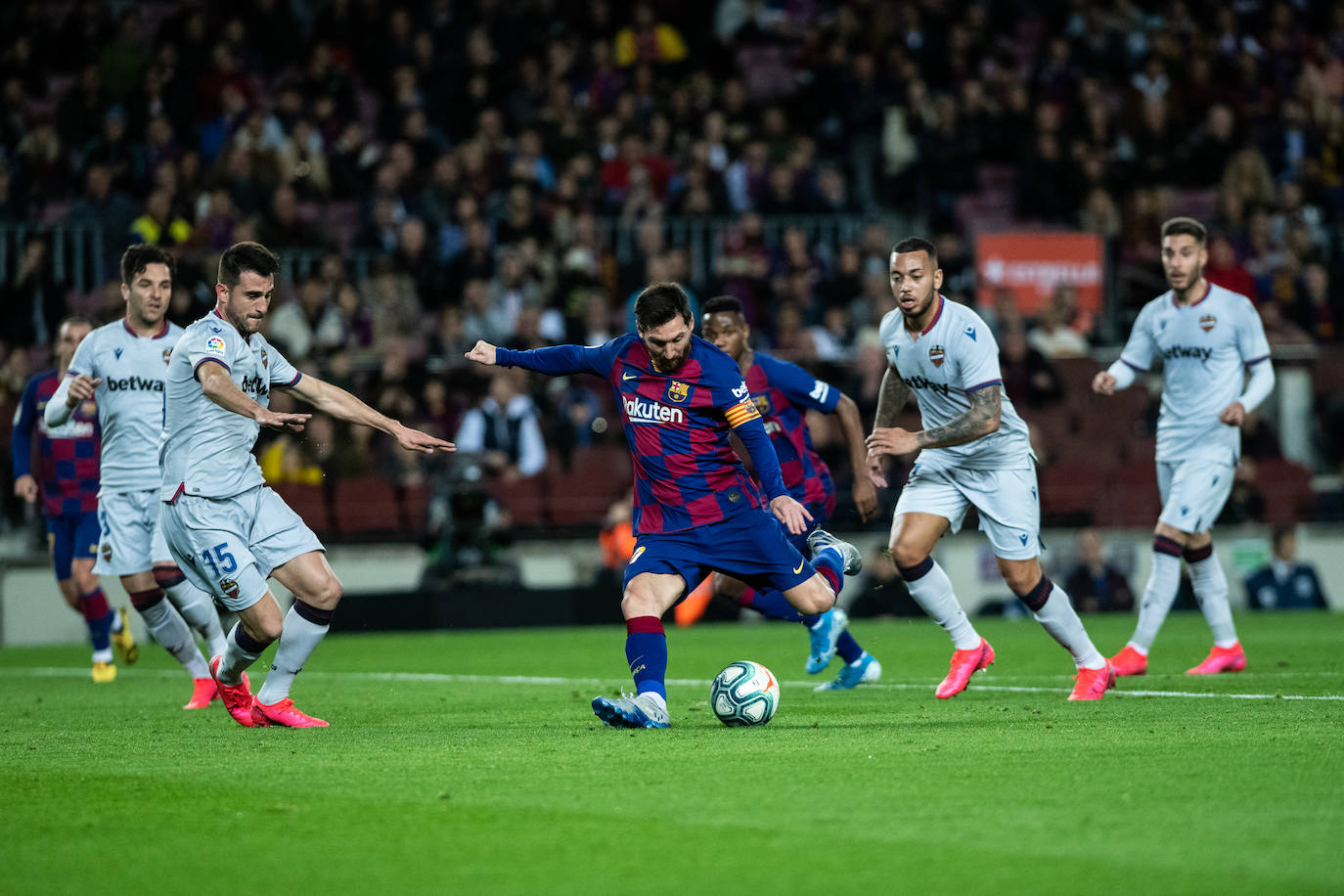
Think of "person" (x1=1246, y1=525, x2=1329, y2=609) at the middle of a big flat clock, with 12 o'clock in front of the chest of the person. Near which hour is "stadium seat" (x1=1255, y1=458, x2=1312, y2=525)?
The stadium seat is roughly at 6 o'clock from the person.

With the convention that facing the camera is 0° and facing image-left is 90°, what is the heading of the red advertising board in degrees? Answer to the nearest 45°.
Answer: approximately 0°

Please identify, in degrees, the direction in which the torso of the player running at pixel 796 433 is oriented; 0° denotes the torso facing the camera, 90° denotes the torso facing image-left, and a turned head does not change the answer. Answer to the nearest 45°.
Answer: approximately 45°

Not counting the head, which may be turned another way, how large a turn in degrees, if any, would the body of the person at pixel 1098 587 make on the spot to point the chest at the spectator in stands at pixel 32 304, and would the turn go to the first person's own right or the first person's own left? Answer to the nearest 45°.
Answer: approximately 90° to the first person's own right

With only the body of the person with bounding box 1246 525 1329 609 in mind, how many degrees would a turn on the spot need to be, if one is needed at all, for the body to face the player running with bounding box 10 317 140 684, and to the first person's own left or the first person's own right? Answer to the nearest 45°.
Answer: approximately 45° to the first person's own right

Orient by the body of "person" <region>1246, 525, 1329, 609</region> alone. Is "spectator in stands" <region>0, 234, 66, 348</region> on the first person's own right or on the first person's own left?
on the first person's own right

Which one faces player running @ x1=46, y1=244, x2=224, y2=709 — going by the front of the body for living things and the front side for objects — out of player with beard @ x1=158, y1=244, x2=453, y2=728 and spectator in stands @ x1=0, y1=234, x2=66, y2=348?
the spectator in stands

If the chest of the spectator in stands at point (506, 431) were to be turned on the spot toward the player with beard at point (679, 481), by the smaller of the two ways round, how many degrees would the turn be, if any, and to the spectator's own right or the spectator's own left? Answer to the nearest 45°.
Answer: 0° — they already face them

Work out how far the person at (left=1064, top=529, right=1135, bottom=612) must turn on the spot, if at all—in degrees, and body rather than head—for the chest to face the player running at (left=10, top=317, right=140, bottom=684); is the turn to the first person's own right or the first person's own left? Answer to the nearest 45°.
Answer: approximately 45° to the first person's own right

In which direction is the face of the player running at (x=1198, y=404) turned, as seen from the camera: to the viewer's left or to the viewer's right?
to the viewer's left
